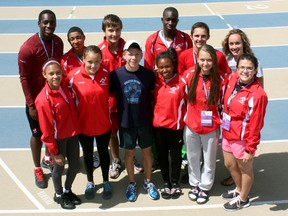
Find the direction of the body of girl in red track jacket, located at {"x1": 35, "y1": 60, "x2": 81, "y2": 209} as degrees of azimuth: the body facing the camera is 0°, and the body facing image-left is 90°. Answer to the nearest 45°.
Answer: approximately 315°

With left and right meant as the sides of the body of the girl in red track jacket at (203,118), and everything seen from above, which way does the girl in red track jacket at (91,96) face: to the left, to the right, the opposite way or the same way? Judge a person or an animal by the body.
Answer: the same way

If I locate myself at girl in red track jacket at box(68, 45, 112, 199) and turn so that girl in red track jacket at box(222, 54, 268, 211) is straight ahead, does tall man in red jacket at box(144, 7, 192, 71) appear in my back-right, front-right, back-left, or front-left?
front-left

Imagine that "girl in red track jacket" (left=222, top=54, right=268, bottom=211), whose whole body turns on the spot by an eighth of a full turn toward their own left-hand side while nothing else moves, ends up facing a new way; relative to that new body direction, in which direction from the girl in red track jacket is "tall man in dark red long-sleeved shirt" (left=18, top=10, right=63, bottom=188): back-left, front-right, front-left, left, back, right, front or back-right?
right

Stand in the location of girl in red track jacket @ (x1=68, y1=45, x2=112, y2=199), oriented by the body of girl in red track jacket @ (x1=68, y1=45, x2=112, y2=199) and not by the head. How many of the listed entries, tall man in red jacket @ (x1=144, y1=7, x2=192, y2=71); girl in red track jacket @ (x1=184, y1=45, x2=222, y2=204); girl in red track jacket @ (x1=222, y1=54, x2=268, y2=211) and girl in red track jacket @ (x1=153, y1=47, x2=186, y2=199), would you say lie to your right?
0

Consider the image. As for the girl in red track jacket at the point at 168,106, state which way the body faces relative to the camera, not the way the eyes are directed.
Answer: toward the camera

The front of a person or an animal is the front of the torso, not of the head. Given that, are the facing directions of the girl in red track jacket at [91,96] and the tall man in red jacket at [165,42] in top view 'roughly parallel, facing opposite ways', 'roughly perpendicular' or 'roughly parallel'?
roughly parallel

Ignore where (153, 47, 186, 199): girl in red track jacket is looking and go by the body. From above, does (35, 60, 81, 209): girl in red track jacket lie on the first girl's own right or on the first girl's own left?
on the first girl's own right

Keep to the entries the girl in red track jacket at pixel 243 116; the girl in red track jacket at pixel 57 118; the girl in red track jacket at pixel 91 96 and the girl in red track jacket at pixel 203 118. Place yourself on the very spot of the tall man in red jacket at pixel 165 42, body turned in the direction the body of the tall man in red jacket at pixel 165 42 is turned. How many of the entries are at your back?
0

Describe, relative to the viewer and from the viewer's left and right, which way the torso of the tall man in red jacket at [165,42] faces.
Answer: facing the viewer

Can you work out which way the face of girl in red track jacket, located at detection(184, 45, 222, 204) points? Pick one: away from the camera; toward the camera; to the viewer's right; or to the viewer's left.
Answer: toward the camera

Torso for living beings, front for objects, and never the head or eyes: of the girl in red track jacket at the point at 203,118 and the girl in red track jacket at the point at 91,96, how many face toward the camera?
2

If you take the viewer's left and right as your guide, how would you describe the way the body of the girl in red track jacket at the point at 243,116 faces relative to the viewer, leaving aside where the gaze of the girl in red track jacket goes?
facing the viewer and to the left of the viewer

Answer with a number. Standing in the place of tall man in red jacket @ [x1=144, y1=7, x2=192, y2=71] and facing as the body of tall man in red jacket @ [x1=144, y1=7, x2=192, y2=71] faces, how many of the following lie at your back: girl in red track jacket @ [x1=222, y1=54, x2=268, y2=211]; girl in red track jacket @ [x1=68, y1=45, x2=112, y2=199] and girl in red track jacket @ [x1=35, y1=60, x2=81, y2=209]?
0

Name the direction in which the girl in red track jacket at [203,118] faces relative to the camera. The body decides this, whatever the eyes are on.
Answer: toward the camera

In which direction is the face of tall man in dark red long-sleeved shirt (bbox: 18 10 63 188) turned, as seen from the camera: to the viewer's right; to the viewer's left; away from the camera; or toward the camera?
toward the camera
